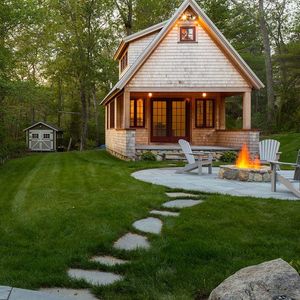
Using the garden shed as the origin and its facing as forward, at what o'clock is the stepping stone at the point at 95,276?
The stepping stone is roughly at 12 o'clock from the garden shed.

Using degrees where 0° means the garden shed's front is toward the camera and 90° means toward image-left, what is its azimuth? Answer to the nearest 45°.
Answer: approximately 0°

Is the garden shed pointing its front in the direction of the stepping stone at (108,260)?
yes

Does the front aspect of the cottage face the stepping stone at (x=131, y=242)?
yes

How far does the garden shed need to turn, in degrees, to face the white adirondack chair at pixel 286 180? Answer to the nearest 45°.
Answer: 0° — it already faces it

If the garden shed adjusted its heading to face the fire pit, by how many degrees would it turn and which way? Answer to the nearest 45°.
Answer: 0° — it already faces it

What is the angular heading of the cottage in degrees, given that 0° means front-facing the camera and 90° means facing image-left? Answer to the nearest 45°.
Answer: approximately 0°

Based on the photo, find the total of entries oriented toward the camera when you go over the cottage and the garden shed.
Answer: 2

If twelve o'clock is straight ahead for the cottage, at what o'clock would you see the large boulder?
The large boulder is roughly at 12 o'clock from the cottage.

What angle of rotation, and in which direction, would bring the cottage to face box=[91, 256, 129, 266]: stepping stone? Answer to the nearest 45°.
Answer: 0° — it already faces it
